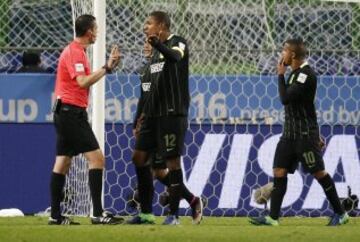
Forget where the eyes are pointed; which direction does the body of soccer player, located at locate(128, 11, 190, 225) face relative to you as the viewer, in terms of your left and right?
facing the viewer and to the left of the viewer

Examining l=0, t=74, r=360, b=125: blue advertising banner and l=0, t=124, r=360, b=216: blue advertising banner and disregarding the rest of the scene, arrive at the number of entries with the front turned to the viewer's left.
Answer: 0

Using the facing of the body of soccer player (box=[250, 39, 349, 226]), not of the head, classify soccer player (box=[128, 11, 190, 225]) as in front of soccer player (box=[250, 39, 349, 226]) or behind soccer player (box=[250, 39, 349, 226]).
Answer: in front

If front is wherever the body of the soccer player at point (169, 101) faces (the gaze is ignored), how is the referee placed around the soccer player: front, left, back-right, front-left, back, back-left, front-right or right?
front-right

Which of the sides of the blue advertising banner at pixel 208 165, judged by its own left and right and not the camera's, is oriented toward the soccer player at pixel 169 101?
front

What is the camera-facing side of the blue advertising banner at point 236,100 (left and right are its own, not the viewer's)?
front

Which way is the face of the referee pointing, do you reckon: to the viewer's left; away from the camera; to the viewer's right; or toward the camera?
to the viewer's right

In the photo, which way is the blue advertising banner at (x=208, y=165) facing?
toward the camera

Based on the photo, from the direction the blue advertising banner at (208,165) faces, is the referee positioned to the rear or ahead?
ahead

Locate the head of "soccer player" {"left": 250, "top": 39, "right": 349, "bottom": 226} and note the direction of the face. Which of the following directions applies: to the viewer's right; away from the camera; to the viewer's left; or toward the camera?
to the viewer's left
